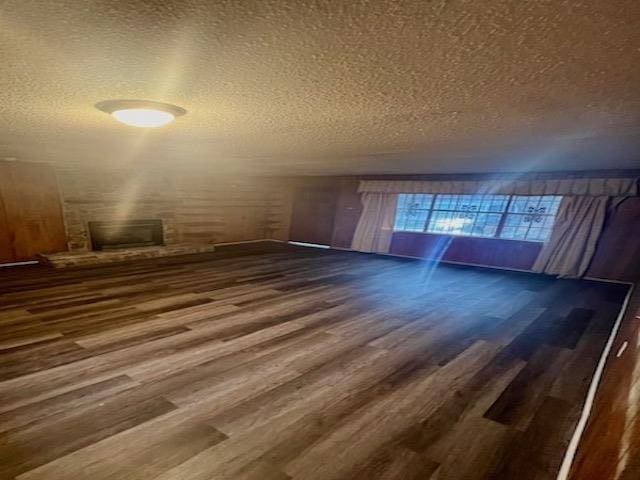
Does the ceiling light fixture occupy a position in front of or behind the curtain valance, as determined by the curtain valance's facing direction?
in front

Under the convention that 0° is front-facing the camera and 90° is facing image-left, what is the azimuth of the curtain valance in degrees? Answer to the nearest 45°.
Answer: approximately 45°
